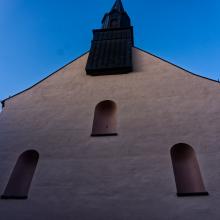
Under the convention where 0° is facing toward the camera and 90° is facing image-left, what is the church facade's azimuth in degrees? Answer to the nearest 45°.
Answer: approximately 0°
